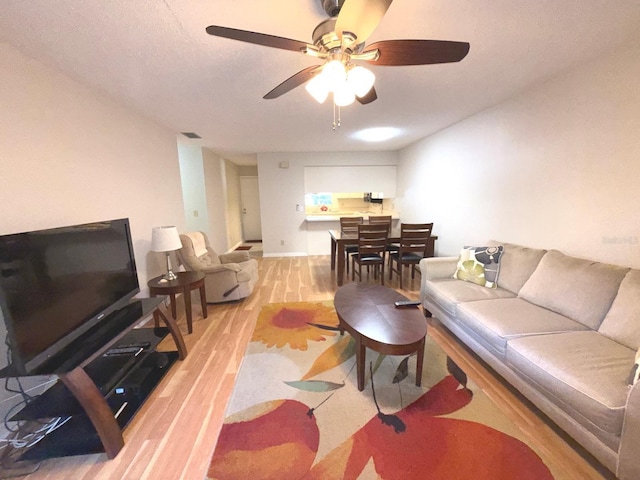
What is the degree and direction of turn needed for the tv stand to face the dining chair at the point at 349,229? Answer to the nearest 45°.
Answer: approximately 45° to its left

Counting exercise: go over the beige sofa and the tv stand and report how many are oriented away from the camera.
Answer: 0

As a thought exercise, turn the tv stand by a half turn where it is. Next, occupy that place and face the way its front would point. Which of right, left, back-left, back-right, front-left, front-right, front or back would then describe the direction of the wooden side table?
right

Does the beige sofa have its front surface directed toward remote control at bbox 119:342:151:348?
yes

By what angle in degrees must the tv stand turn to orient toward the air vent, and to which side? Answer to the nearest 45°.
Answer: approximately 90° to its left

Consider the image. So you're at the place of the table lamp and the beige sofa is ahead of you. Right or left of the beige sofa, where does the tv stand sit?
right

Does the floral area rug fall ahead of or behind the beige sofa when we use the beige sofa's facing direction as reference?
ahead

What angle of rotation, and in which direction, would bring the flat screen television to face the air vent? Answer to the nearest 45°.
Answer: approximately 90° to its left

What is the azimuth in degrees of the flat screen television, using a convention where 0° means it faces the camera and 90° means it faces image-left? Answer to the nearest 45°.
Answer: approximately 315°

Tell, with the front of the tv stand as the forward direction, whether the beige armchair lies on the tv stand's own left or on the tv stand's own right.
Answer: on the tv stand's own left

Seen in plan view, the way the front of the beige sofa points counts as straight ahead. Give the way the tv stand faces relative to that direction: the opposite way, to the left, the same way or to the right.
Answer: the opposite way

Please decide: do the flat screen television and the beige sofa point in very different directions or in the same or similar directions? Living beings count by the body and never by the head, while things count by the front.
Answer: very different directions

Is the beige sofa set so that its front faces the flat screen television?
yes

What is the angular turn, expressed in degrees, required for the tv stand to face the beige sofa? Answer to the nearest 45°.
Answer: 0° — it already faces it
